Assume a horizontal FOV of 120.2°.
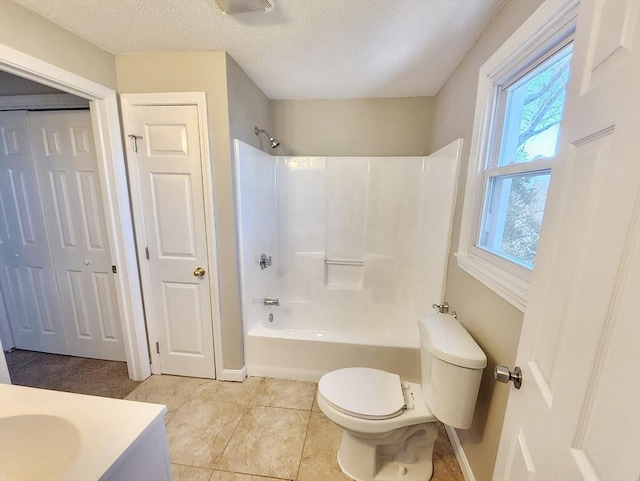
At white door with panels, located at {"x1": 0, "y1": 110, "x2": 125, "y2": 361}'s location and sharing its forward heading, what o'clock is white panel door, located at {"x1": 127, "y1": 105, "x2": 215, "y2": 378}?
The white panel door is roughly at 9 o'clock from the white door with panels.

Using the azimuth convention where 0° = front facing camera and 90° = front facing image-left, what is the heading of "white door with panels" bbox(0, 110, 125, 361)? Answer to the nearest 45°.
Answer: approximately 0°

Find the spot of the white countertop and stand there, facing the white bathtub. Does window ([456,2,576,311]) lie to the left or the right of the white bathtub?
right

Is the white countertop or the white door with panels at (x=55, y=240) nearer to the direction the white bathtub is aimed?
the white countertop

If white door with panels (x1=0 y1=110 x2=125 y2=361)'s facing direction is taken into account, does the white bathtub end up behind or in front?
in front

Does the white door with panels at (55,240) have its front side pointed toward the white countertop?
yes

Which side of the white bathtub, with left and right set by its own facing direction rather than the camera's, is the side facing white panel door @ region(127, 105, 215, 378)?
right

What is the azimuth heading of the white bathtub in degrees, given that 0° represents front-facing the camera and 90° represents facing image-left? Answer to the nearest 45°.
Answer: approximately 0°

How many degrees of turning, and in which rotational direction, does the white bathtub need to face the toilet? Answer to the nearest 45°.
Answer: approximately 45° to its left

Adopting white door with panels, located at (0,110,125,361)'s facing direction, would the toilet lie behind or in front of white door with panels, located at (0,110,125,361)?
in front

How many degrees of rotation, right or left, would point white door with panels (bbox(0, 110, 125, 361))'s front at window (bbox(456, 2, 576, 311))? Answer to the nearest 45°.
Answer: approximately 45° to its left

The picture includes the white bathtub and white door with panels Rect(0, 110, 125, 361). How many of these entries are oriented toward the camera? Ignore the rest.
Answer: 2

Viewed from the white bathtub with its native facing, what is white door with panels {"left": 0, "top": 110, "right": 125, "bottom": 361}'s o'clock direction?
The white door with panels is roughly at 3 o'clock from the white bathtub.
